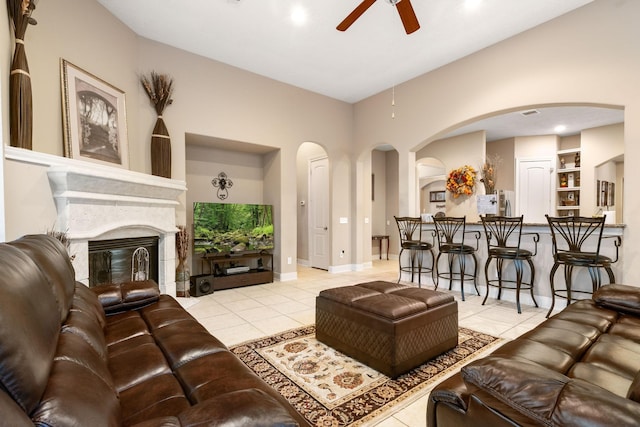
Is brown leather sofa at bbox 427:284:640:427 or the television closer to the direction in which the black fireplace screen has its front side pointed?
the brown leather sofa

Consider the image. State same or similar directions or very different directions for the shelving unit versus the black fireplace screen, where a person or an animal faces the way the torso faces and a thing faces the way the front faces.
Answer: very different directions

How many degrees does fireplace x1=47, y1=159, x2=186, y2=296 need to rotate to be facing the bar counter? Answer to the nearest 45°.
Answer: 0° — it already faces it

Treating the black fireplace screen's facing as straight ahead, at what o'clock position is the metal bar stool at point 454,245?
The metal bar stool is roughly at 11 o'clock from the black fireplace screen.

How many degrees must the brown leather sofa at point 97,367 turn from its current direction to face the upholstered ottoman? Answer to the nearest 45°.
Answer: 0° — it already faces it

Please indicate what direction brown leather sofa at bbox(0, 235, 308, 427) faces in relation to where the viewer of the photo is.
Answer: facing to the right of the viewer

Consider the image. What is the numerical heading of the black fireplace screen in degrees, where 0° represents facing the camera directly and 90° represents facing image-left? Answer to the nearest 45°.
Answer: approximately 315°

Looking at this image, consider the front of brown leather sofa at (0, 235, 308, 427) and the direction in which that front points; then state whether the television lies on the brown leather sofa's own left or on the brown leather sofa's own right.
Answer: on the brown leather sofa's own left

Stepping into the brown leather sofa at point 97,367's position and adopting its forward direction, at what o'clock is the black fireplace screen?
The black fireplace screen is roughly at 9 o'clock from the brown leather sofa.

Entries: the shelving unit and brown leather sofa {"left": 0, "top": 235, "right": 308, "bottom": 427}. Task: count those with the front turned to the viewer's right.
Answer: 1

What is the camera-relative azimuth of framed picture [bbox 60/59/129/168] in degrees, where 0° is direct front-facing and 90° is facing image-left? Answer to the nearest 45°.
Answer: approximately 315°

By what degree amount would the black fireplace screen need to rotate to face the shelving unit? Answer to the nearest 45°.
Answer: approximately 45° to its left

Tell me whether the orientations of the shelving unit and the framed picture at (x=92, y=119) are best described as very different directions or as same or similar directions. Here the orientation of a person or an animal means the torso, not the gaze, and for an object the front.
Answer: very different directions
